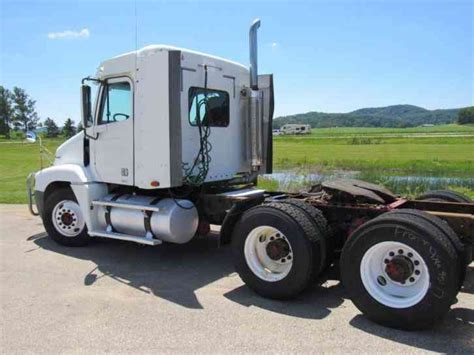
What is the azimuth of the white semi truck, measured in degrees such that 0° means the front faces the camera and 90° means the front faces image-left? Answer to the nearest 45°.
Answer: approximately 135°
